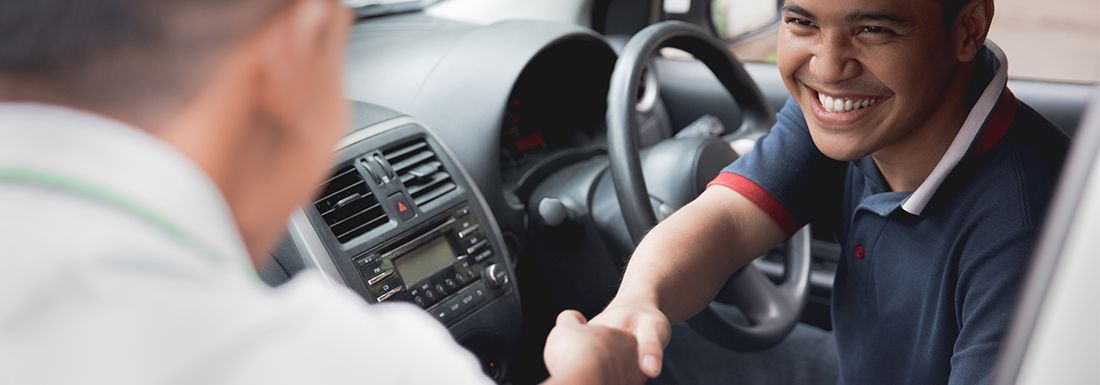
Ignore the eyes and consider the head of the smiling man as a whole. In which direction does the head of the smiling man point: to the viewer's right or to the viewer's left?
to the viewer's left

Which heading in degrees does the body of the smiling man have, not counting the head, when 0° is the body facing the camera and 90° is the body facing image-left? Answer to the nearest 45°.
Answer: approximately 45°
